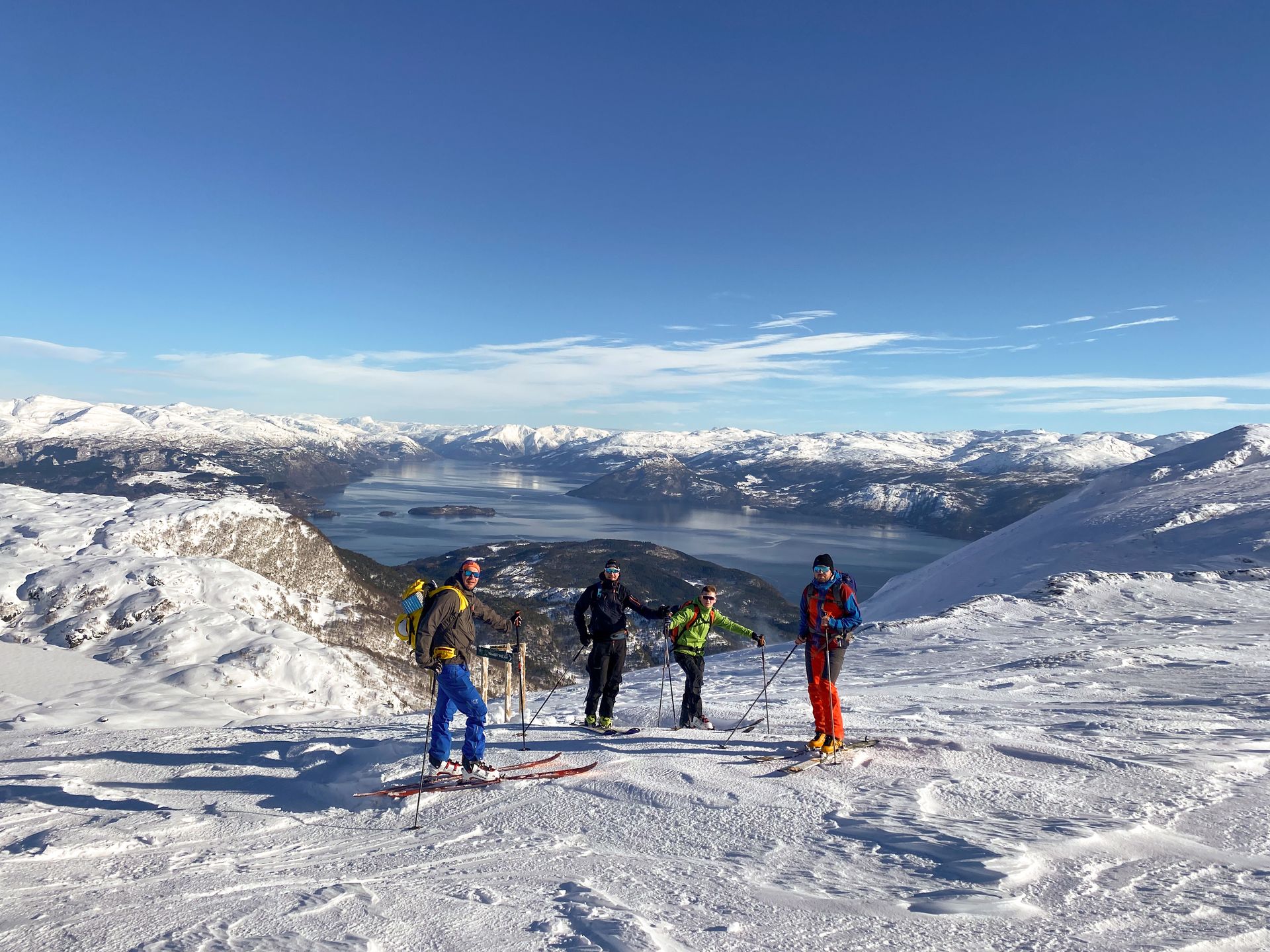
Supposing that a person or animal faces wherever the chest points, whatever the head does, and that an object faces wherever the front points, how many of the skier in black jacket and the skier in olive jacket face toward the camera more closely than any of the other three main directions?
1

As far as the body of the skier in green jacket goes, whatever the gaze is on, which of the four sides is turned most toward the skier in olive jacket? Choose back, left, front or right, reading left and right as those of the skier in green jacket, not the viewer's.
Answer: right

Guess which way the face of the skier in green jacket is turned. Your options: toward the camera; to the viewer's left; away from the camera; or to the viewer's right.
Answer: toward the camera

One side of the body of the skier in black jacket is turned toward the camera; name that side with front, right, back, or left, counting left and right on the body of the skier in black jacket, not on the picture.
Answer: front

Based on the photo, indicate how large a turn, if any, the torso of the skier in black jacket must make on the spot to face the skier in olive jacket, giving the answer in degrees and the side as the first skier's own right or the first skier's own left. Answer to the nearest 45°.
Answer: approximately 45° to the first skier's own right

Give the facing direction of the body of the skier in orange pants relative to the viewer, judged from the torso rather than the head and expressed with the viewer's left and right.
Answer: facing the viewer and to the left of the viewer

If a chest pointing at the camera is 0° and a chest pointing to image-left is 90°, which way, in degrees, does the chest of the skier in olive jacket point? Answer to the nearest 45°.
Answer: approximately 270°

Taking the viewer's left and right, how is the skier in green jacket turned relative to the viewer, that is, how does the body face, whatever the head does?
facing the viewer and to the right of the viewer

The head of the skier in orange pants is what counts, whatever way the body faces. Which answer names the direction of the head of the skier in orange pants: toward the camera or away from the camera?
toward the camera

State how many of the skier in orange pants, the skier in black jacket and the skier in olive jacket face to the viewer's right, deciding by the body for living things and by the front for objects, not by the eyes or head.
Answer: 1

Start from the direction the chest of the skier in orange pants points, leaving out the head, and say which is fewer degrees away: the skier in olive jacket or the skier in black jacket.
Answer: the skier in olive jacket

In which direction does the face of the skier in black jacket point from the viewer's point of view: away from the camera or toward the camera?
toward the camera
